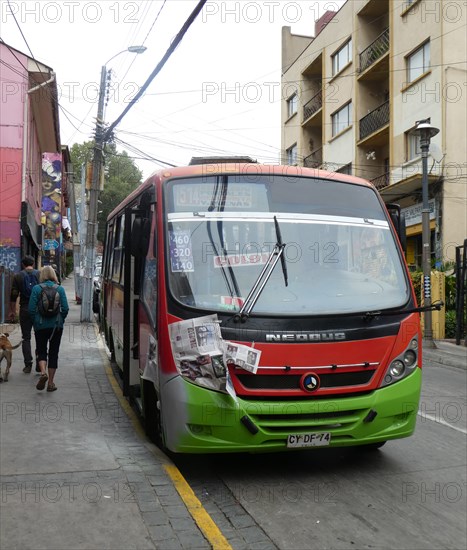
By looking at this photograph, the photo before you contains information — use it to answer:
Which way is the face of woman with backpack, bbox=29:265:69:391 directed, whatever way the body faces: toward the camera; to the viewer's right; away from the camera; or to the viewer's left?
away from the camera

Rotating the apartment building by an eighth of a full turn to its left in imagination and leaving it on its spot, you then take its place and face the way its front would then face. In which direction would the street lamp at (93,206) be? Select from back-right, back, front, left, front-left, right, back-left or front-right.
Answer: front-right

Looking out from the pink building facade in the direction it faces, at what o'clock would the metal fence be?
The metal fence is roughly at 1 o'clock from the pink building facade.

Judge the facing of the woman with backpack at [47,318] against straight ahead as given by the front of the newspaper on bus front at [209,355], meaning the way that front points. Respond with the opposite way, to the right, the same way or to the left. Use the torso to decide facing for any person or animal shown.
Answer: the opposite way

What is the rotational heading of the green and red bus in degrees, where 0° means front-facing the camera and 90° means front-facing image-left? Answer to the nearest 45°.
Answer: approximately 0°

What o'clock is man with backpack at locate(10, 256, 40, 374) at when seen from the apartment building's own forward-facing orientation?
The man with backpack is roughly at 11 o'clock from the apartment building.

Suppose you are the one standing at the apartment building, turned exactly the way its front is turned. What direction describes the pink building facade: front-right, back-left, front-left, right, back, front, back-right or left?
front

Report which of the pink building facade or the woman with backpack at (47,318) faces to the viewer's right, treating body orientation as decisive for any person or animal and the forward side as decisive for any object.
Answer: the pink building facade

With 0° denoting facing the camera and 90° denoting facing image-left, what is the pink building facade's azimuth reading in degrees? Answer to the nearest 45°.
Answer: approximately 270°

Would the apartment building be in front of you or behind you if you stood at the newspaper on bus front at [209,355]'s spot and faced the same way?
behind

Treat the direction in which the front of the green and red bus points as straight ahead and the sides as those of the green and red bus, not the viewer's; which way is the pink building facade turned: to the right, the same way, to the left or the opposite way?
to the left

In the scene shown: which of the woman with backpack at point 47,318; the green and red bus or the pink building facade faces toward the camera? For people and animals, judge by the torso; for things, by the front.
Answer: the green and red bus

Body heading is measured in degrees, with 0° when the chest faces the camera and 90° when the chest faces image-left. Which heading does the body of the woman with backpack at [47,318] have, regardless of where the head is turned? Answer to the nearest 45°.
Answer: approximately 180°

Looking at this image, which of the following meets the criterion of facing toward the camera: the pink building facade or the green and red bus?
the green and red bus
